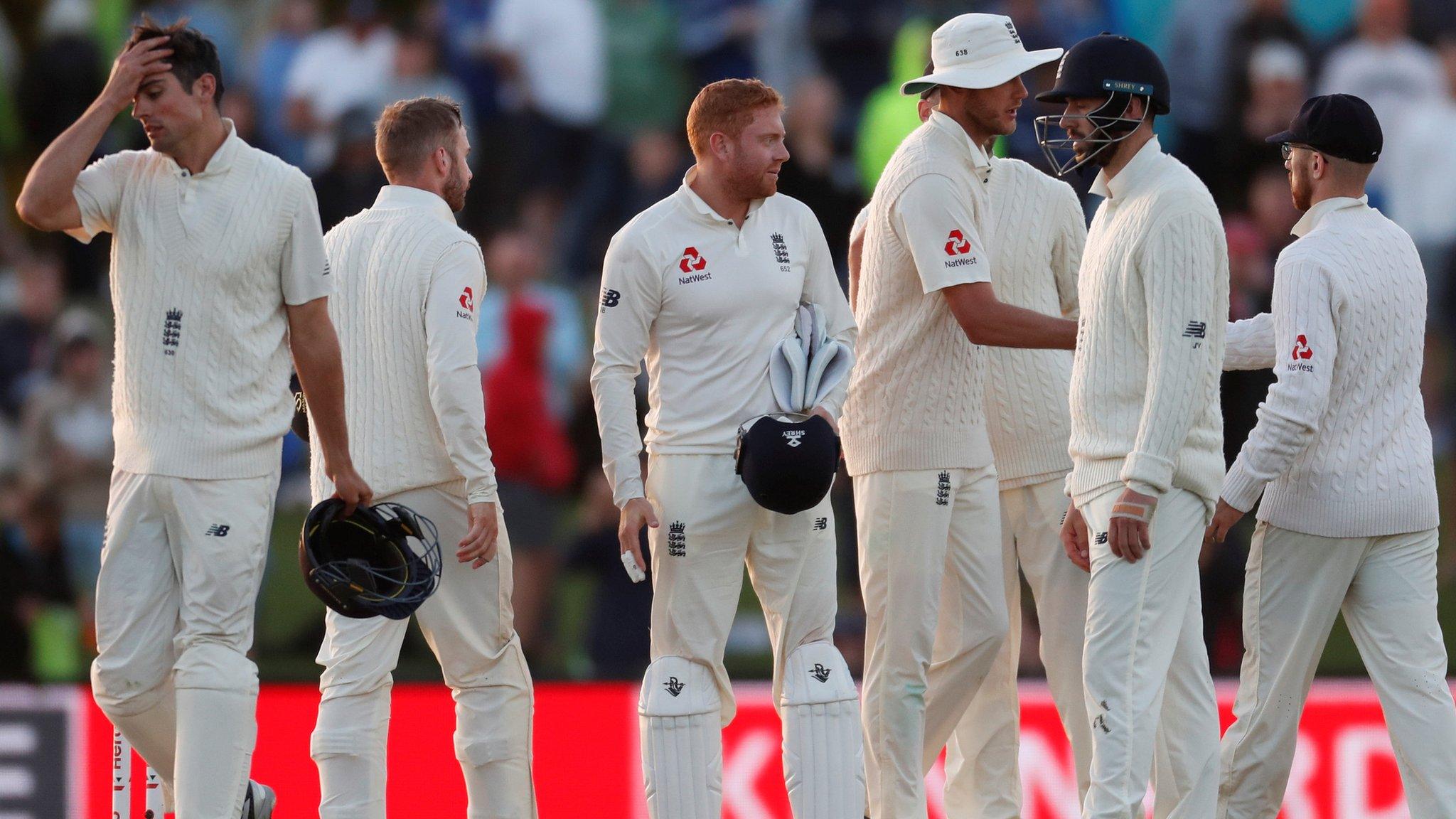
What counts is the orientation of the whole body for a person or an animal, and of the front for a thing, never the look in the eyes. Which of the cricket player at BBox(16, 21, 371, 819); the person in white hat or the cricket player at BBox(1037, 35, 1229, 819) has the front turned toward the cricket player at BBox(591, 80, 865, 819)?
the cricket player at BBox(1037, 35, 1229, 819)

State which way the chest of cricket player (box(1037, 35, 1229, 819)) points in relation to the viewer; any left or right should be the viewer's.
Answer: facing to the left of the viewer

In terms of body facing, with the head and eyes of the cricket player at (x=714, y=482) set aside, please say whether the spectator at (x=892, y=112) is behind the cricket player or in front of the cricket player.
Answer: behind

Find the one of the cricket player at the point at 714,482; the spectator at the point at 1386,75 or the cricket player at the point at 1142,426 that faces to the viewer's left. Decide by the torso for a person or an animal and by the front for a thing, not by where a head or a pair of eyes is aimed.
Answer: the cricket player at the point at 1142,426

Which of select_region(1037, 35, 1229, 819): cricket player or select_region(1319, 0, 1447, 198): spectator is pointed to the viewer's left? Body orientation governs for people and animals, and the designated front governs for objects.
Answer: the cricket player

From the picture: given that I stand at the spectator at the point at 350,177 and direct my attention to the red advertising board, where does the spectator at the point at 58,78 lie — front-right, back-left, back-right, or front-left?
back-right

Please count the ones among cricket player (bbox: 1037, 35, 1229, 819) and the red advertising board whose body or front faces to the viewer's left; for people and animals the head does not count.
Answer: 1

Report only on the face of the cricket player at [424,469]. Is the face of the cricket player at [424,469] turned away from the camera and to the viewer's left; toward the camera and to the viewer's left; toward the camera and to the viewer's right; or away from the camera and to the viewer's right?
away from the camera and to the viewer's right

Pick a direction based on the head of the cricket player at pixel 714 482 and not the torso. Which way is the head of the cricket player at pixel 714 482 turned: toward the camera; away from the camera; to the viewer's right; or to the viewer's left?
to the viewer's right

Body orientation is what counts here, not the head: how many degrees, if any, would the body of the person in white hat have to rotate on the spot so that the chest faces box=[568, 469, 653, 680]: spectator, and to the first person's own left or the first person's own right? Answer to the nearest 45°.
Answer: approximately 135° to the first person's own left
